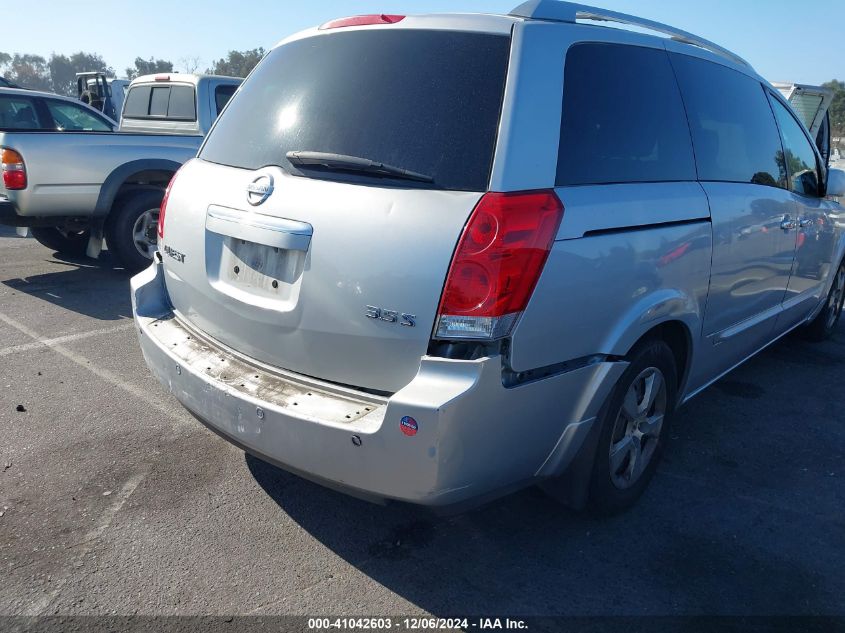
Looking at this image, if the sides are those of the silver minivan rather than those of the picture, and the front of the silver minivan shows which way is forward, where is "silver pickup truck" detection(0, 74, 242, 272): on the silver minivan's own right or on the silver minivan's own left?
on the silver minivan's own left

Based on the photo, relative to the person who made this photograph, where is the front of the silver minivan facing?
facing away from the viewer and to the right of the viewer

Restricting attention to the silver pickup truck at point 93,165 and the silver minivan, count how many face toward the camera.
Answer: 0

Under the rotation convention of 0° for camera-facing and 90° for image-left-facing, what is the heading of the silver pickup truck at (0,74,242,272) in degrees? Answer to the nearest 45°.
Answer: approximately 225°
